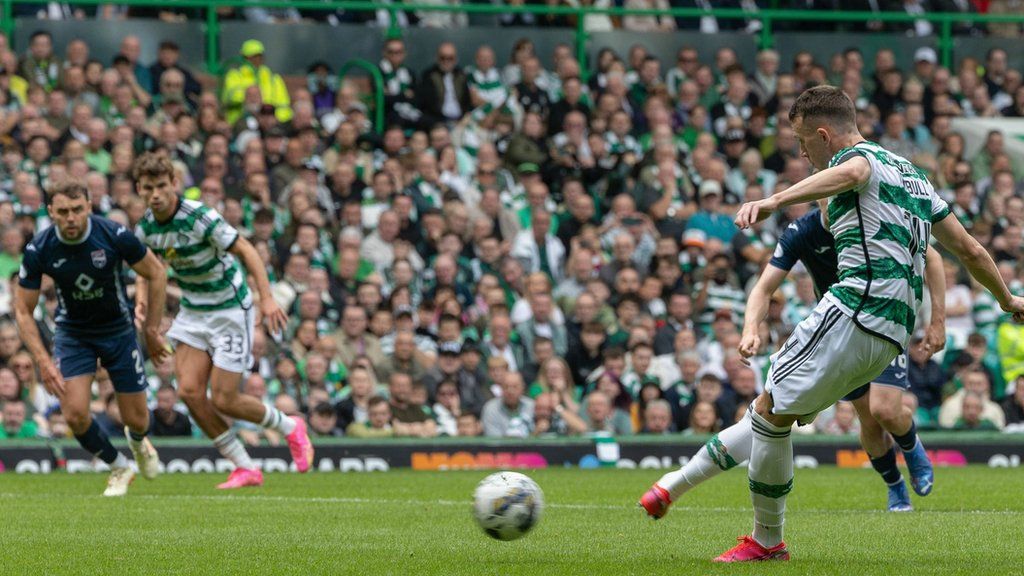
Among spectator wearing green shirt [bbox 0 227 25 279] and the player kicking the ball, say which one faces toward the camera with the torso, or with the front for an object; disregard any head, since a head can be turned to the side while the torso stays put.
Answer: the spectator wearing green shirt

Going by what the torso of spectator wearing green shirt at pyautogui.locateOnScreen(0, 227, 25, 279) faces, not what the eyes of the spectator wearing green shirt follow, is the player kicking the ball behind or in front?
in front

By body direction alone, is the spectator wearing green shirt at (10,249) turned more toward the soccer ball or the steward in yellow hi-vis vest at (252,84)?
the soccer ball

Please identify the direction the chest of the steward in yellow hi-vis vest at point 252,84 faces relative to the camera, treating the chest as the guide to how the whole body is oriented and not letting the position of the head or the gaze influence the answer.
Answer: toward the camera

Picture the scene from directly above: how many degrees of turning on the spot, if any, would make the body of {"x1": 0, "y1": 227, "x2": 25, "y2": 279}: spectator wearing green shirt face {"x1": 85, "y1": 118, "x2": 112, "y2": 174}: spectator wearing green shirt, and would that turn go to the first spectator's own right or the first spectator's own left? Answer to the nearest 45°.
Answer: approximately 135° to the first spectator's own left

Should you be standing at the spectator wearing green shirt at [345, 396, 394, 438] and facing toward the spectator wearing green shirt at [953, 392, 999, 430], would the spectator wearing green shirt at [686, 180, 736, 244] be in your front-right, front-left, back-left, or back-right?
front-left

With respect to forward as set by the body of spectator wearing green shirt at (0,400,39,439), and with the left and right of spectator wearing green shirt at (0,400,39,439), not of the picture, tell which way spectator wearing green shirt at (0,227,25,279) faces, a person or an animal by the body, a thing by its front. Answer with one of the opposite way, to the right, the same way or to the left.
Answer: the same way

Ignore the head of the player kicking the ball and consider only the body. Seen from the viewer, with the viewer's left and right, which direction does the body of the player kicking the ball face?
facing away from the viewer and to the left of the viewer

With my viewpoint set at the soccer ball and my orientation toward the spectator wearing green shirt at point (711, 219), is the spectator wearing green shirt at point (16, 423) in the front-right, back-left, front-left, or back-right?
front-left

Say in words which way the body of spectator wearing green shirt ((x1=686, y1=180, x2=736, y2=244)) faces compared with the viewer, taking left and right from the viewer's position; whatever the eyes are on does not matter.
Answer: facing the viewer

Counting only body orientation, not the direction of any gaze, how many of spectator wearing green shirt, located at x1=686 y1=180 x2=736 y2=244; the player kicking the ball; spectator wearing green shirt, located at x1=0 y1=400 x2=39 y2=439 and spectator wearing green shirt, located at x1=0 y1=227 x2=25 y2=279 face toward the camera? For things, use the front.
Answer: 3

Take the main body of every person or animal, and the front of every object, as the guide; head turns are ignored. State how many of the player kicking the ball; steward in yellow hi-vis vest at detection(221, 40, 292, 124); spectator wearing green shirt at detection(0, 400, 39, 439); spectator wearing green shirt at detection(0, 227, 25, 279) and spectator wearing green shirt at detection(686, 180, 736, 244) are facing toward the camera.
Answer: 4

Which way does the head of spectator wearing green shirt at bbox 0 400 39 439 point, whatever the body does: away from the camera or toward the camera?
toward the camera

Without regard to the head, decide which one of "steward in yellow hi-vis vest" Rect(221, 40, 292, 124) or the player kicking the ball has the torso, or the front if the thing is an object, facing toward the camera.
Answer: the steward in yellow hi-vis vest

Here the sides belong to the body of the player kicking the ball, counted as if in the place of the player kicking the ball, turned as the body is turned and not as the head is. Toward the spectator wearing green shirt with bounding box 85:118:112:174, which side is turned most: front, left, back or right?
front
